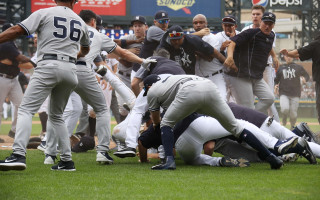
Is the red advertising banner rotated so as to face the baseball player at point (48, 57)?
yes

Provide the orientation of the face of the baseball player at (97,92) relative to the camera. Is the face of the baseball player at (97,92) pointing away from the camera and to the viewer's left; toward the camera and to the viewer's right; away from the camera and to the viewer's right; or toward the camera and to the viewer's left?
away from the camera and to the viewer's right

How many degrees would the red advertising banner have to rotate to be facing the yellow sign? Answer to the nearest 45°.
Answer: approximately 90° to its left

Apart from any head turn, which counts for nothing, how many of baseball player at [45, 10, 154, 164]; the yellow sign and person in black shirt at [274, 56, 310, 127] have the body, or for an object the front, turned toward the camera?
2

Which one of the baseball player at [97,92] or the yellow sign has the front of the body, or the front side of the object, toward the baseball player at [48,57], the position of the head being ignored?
the yellow sign

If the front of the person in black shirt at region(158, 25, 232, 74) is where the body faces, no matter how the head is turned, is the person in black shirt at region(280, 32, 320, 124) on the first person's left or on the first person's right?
on the first person's left

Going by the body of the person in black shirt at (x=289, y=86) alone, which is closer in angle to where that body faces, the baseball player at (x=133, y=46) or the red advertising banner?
the baseball player

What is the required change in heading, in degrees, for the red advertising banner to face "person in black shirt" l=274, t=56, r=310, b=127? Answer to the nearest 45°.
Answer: approximately 45° to its left
